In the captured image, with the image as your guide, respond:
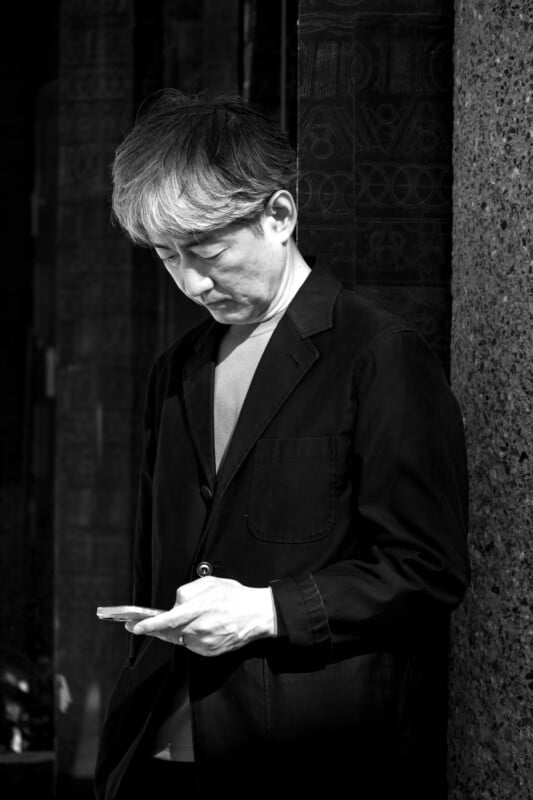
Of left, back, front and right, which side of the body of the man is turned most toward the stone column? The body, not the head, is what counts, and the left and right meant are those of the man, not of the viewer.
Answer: back

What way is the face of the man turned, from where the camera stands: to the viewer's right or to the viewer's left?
to the viewer's left
